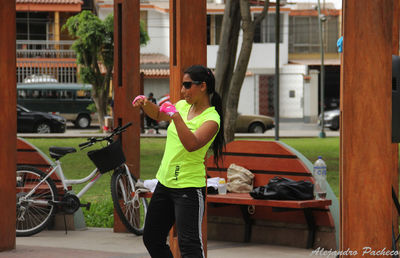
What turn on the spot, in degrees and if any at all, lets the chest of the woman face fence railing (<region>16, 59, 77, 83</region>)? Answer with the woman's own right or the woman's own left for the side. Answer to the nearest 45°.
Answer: approximately 135° to the woman's own right

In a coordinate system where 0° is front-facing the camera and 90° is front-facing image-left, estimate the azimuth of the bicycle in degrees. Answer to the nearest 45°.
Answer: approximately 270°

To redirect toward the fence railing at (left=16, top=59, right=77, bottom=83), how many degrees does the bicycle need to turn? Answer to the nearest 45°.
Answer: approximately 90° to its left

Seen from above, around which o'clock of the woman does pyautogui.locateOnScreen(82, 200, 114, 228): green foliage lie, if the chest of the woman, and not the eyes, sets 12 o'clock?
The green foliage is roughly at 4 o'clock from the woman.

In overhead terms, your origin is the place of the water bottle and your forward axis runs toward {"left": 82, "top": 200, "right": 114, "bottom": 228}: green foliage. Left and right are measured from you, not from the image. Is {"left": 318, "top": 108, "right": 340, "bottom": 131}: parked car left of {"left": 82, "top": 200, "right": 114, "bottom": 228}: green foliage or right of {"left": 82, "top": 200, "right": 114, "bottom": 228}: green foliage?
right

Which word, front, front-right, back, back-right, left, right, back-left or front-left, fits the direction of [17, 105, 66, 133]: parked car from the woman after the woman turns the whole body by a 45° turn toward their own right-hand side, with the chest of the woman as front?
right

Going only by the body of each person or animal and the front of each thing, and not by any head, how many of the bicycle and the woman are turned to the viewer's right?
1

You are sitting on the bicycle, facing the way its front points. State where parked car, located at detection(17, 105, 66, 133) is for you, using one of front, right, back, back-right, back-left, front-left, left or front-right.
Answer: left

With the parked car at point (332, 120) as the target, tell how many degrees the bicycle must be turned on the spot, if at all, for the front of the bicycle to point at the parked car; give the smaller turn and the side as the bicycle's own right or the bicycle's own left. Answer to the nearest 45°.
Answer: approximately 45° to the bicycle's own left

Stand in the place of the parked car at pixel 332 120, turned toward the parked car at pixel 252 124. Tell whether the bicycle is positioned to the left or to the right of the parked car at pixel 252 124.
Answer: left
